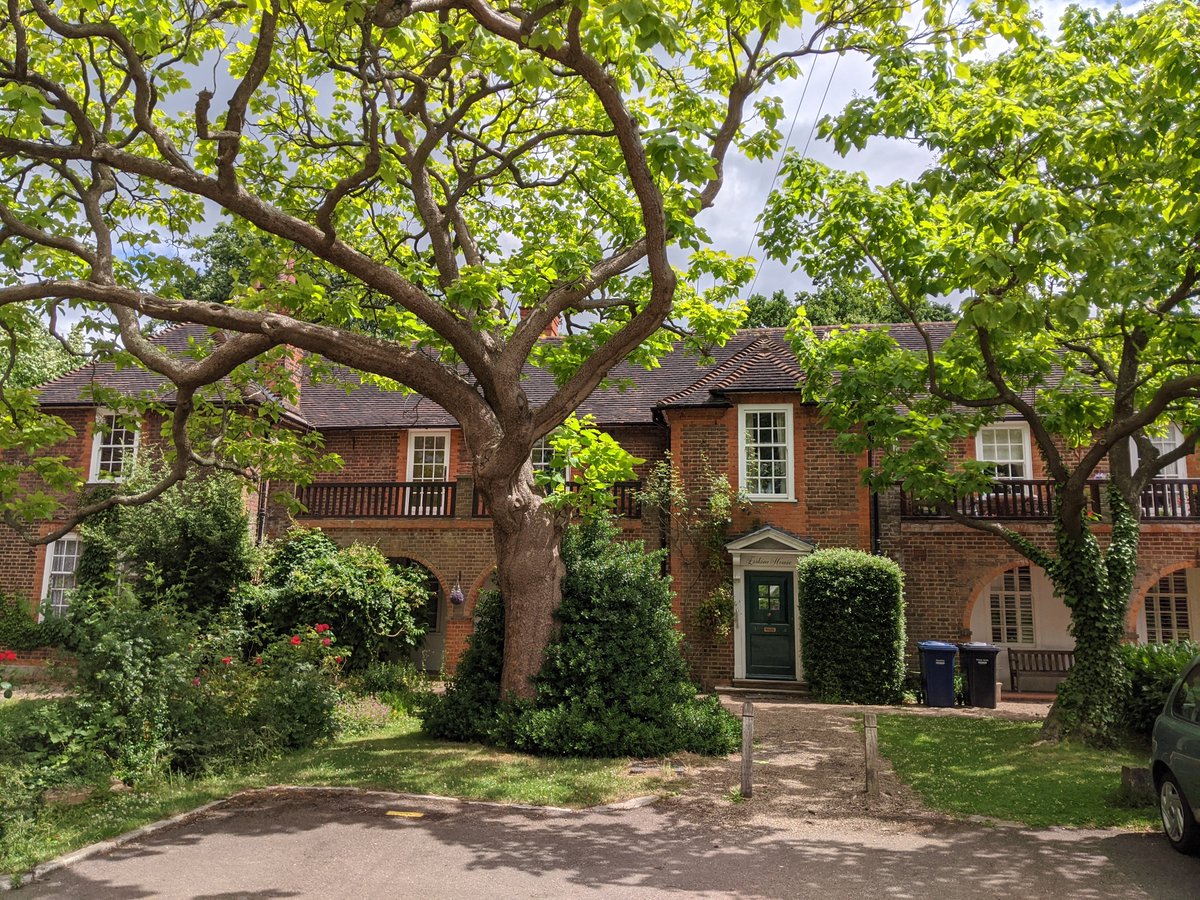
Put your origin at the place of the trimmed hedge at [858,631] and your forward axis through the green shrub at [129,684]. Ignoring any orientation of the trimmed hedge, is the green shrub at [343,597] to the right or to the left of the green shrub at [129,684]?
right

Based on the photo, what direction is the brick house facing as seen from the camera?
toward the camera

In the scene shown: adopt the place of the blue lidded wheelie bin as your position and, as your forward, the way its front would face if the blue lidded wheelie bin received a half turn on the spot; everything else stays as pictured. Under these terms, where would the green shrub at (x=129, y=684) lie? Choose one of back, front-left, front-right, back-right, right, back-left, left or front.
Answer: back-left

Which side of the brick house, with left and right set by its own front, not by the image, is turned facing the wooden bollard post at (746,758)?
front

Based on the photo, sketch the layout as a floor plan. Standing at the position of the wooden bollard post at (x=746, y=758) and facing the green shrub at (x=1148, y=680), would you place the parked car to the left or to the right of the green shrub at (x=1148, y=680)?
right

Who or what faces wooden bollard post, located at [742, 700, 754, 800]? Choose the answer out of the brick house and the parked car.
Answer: the brick house

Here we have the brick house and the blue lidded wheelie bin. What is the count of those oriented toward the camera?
2

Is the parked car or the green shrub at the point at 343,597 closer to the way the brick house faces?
the parked car

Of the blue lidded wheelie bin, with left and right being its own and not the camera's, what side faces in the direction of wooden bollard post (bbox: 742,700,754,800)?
front

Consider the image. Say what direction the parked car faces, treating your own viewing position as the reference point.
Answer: facing the viewer and to the right of the viewer

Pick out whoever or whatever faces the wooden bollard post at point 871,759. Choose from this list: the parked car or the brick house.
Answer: the brick house

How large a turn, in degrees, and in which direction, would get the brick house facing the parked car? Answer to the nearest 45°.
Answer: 0° — it already faces it

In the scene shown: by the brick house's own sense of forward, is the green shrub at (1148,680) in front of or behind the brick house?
in front

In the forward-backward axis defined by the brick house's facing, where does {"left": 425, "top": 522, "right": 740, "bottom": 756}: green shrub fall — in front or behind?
in front

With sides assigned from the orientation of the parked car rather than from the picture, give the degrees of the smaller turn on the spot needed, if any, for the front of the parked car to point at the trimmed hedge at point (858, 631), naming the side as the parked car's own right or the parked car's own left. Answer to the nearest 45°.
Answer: approximately 180°
